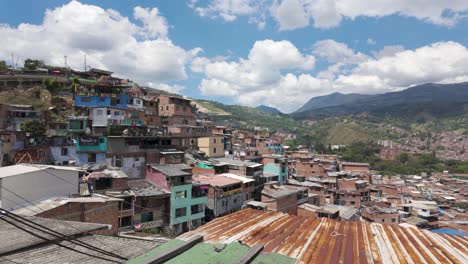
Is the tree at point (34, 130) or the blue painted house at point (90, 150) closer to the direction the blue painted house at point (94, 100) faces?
the blue painted house

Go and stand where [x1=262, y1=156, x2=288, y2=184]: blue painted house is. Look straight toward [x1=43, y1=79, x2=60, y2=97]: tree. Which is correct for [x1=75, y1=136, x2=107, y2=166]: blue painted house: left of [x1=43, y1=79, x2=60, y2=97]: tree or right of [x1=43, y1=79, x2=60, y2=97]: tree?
left

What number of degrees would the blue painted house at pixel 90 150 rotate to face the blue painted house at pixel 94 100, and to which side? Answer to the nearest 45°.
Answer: approximately 180°

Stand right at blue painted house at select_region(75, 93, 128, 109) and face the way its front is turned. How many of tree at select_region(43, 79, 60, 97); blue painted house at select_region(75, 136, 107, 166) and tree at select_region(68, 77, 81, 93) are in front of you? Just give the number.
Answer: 1

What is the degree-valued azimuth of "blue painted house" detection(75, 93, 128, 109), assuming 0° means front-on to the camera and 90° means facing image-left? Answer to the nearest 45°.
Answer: approximately 0°

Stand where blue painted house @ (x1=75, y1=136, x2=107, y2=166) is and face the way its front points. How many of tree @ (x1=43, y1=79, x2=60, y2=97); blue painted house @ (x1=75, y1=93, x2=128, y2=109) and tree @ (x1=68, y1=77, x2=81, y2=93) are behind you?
3

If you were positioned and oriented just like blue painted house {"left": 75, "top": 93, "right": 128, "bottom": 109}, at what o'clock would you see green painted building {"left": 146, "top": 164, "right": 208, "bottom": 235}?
The green painted building is roughly at 11 o'clock from the blue painted house.

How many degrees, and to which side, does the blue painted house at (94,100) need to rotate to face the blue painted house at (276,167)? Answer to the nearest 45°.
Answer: approximately 90° to its left

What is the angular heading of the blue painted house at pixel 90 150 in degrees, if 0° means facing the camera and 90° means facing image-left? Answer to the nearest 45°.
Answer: approximately 0°

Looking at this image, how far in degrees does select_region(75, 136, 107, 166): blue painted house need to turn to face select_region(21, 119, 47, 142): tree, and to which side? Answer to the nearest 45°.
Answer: approximately 135° to its right

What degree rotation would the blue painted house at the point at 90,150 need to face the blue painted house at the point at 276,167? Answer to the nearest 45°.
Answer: approximately 90° to its left

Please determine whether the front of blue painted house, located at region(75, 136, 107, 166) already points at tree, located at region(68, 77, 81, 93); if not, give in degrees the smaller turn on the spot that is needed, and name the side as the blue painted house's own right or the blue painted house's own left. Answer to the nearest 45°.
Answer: approximately 180°

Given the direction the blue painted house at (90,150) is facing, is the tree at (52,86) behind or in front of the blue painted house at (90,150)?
behind

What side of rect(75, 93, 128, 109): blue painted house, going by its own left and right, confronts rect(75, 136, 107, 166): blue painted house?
front

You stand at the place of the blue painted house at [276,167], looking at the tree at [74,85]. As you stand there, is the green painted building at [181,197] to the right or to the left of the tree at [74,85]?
left

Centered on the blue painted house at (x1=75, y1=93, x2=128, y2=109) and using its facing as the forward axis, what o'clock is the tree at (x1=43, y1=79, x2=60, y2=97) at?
The tree is roughly at 5 o'clock from the blue painted house.
